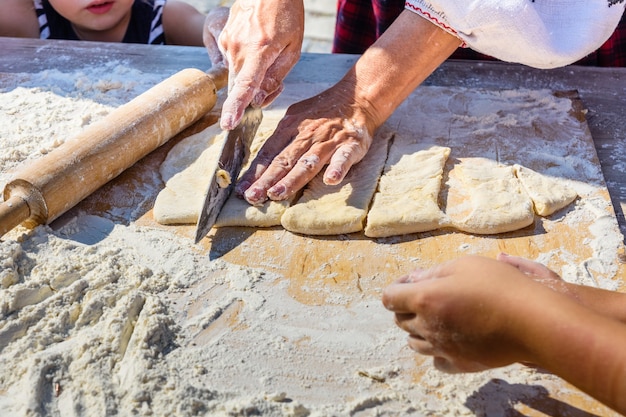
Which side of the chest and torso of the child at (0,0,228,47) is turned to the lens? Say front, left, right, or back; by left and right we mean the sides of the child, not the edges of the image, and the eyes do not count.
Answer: front

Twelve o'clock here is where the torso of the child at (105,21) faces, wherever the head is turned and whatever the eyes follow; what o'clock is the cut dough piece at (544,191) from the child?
The cut dough piece is roughly at 11 o'clock from the child.

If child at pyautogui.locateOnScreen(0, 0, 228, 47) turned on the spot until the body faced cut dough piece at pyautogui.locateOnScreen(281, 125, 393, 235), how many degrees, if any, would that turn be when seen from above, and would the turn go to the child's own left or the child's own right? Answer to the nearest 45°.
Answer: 0° — they already face it

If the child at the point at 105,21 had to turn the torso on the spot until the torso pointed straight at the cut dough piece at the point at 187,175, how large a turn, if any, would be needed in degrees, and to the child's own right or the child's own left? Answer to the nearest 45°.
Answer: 0° — they already face it

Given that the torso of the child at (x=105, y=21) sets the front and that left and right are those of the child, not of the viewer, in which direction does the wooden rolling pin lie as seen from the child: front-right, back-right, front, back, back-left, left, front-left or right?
front

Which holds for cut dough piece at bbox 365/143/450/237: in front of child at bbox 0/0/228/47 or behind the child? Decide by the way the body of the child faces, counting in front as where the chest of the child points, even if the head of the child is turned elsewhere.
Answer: in front
